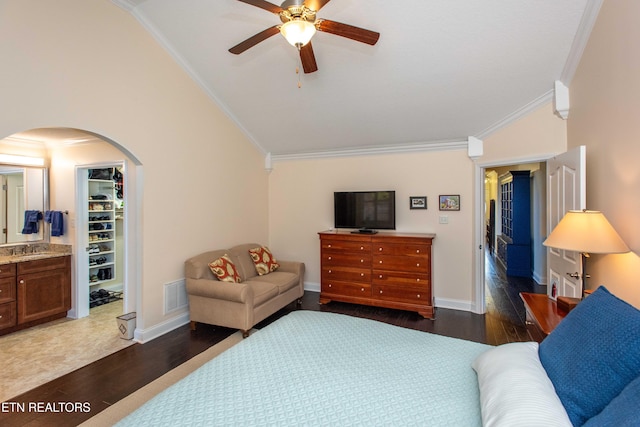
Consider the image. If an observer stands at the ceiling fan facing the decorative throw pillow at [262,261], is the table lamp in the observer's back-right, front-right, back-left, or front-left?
back-right

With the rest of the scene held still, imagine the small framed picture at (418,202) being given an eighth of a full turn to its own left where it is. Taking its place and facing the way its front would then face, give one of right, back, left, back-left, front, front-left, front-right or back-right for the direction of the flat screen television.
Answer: back-right

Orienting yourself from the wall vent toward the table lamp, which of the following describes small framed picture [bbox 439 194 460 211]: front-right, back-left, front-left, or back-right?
front-left

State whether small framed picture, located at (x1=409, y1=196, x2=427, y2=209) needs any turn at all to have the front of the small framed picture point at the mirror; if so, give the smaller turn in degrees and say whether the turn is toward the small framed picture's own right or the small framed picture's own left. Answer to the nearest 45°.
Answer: approximately 45° to the small framed picture's own right

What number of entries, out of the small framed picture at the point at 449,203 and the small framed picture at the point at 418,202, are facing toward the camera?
2

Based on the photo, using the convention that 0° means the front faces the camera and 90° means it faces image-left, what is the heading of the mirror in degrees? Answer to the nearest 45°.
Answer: approximately 315°

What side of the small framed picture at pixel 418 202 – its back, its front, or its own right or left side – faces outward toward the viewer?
front

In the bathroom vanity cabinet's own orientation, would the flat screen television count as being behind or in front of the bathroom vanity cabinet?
in front

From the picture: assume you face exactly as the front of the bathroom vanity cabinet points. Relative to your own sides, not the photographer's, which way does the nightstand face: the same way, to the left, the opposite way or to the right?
the opposite way

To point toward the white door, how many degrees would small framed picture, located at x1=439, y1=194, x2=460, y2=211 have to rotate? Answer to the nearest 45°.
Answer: approximately 45° to its left

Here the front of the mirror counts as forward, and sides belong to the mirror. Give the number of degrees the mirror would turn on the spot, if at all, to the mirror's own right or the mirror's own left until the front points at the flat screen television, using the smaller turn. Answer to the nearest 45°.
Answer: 0° — it already faces it

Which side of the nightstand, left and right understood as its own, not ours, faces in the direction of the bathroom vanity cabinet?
front

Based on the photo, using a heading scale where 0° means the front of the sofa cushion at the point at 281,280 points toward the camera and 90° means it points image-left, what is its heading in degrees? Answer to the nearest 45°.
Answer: approximately 315°

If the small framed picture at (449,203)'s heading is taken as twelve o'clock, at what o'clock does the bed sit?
The bed is roughly at 12 o'clock from the small framed picture.
